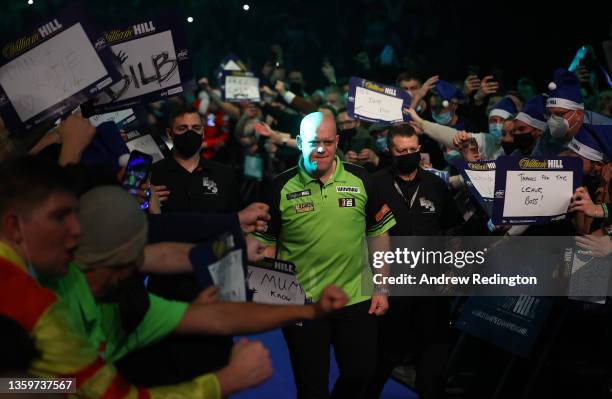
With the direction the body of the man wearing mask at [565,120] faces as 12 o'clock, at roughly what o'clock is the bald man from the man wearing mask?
The bald man is roughly at 12 o'clock from the man wearing mask.

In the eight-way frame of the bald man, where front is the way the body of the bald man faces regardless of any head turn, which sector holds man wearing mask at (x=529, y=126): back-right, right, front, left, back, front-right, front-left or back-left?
back-left

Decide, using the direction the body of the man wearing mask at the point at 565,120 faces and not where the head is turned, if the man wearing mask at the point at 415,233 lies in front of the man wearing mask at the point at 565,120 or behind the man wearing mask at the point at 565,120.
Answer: in front

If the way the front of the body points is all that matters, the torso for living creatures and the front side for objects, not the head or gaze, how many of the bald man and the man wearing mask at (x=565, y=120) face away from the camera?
0

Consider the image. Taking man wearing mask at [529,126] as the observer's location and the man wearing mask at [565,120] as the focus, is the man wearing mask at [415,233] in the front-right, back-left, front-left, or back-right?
front-right

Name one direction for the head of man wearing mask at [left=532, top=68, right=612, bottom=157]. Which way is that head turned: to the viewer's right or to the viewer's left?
to the viewer's left

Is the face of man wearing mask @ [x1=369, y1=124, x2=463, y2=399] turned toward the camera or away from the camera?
toward the camera

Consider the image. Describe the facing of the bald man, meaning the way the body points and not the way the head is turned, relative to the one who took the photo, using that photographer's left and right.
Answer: facing the viewer

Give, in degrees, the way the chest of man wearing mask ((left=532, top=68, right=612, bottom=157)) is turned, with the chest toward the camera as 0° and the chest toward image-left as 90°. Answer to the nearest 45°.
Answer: approximately 45°
